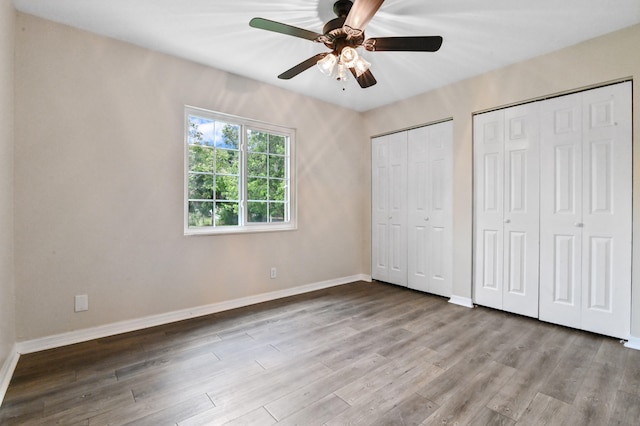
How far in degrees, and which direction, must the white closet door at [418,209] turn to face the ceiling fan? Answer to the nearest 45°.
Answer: approximately 45° to its left

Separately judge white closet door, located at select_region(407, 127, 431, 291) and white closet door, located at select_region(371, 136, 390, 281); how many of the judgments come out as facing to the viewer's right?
0

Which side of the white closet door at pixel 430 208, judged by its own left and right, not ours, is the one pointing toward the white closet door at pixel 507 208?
left

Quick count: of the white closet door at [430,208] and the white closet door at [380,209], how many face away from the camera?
0

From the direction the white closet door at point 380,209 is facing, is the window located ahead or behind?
ahead

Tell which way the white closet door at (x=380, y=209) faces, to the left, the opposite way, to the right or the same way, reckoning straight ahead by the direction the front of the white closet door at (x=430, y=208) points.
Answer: the same way

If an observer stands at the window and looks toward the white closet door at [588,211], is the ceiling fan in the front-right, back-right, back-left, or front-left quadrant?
front-right

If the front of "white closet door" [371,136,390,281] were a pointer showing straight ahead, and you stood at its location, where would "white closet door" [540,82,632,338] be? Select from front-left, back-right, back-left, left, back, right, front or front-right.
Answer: left

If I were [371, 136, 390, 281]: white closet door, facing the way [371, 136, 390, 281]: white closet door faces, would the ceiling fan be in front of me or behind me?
in front

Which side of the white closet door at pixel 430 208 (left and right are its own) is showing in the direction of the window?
front

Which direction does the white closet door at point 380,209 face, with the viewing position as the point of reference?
facing the viewer and to the left of the viewer

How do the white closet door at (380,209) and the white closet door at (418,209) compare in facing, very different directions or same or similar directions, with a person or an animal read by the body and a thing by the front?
same or similar directions

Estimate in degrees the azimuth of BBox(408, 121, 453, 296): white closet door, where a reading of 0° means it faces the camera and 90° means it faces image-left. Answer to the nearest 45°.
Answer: approximately 45°

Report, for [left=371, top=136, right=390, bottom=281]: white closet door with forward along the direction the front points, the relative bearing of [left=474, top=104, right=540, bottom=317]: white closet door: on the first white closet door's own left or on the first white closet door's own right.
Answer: on the first white closet door's own left
